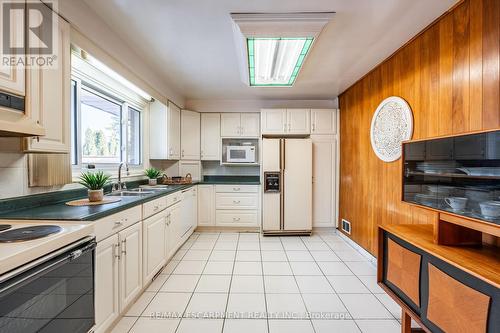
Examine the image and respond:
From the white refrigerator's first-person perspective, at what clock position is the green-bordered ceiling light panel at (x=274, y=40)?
The green-bordered ceiling light panel is roughly at 12 o'clock from the white refrigerator.

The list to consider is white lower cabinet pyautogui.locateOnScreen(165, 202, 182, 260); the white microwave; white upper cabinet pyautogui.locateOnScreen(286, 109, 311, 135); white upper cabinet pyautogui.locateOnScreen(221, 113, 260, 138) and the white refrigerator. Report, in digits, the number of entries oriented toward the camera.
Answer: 4

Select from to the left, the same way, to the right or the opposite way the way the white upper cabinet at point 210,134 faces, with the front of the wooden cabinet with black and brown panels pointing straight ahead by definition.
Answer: to the left

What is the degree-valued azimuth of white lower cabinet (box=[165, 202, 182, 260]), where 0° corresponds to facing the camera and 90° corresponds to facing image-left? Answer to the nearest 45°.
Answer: approximately 270°

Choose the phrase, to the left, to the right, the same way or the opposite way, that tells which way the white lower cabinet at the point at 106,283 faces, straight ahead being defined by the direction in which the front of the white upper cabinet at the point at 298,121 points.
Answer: to the left

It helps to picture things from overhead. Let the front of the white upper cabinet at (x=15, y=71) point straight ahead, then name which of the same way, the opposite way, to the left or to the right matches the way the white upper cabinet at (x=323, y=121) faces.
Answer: to the right

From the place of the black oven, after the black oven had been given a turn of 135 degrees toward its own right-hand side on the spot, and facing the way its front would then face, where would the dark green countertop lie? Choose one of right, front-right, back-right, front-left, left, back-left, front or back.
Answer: right
